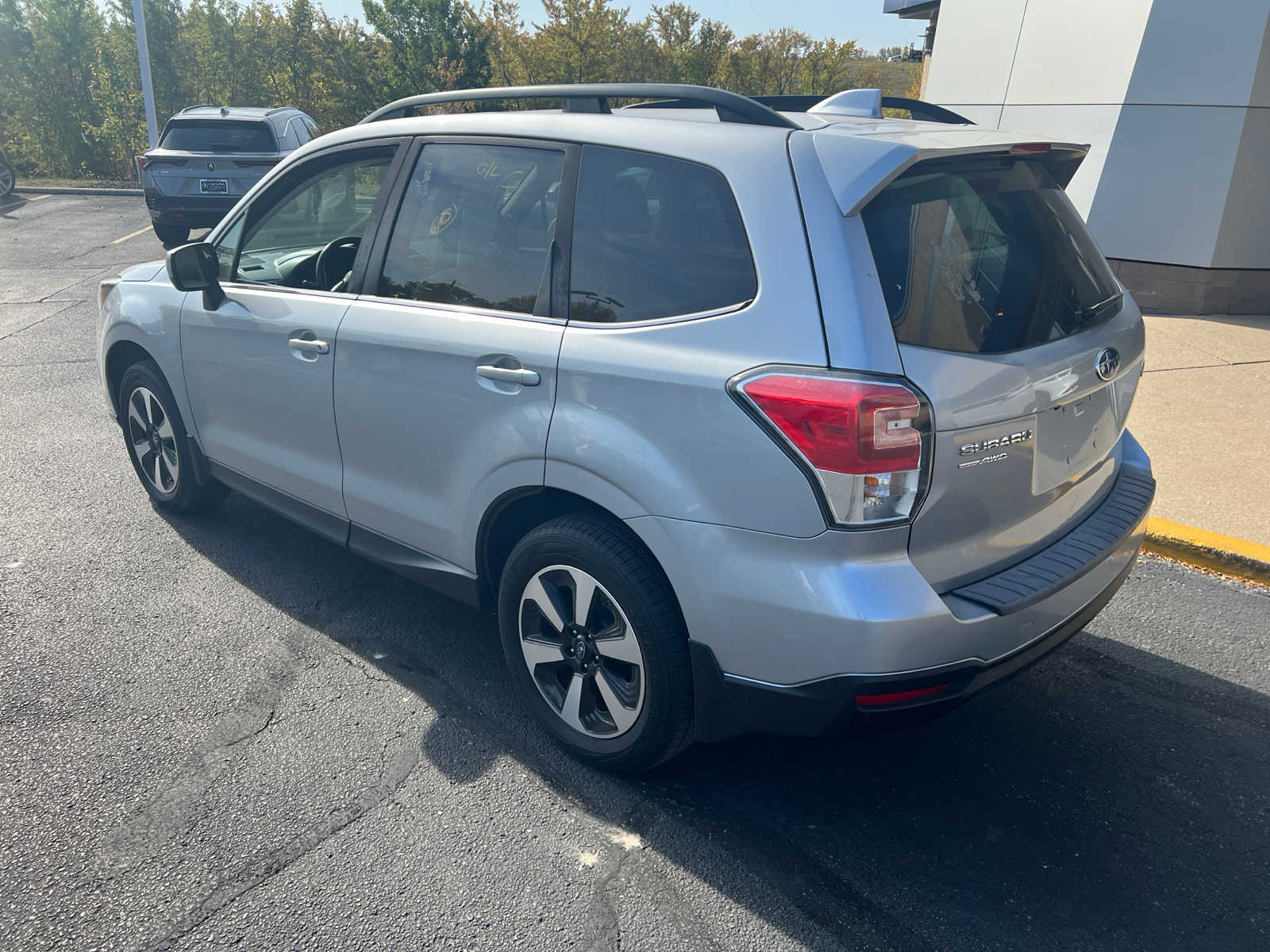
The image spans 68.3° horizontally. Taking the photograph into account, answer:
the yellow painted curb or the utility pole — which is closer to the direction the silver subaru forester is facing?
the utility pole

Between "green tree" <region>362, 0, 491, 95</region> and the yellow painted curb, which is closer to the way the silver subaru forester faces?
the green tree

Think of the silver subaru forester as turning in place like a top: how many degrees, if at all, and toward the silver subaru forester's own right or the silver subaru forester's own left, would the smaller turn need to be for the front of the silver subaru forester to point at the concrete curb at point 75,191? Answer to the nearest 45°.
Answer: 0° — it already faces it

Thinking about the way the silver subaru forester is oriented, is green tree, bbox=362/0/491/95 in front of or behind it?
in front

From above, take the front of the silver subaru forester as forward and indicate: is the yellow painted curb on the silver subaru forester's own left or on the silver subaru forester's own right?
on the silver subaru forester's own right

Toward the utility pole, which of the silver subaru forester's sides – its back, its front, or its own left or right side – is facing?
front

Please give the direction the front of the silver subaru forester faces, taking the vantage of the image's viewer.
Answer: facing away from the viewer and to the left of the viewer
